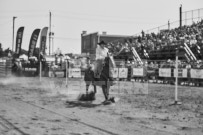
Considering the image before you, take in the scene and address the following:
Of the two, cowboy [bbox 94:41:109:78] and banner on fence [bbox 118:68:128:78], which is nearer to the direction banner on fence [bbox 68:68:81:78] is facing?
the cowboy

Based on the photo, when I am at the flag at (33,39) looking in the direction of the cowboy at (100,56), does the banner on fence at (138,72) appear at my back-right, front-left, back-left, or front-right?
front-left

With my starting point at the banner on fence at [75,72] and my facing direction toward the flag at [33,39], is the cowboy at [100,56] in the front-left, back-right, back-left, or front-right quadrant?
back-left

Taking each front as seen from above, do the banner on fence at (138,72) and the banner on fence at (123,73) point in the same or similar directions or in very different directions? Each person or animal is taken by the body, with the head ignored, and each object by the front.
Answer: same or similar directions

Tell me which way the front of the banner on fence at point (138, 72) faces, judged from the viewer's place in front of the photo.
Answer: facing the viewer

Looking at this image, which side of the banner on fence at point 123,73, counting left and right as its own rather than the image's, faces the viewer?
front

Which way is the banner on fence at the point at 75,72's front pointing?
toward the camera

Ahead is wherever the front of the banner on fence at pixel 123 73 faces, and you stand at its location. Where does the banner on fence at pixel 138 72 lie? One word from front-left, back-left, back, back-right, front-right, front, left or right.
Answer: front-left

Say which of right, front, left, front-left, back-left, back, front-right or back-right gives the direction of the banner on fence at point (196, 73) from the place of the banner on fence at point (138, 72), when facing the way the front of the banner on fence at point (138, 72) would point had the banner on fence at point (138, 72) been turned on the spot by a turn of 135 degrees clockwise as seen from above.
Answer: back

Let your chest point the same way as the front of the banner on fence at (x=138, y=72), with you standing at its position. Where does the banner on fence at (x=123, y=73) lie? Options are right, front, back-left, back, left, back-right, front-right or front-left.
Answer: back-right

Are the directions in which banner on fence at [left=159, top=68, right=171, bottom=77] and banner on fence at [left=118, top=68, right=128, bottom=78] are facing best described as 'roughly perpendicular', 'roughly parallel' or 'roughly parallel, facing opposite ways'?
roughly parallel
